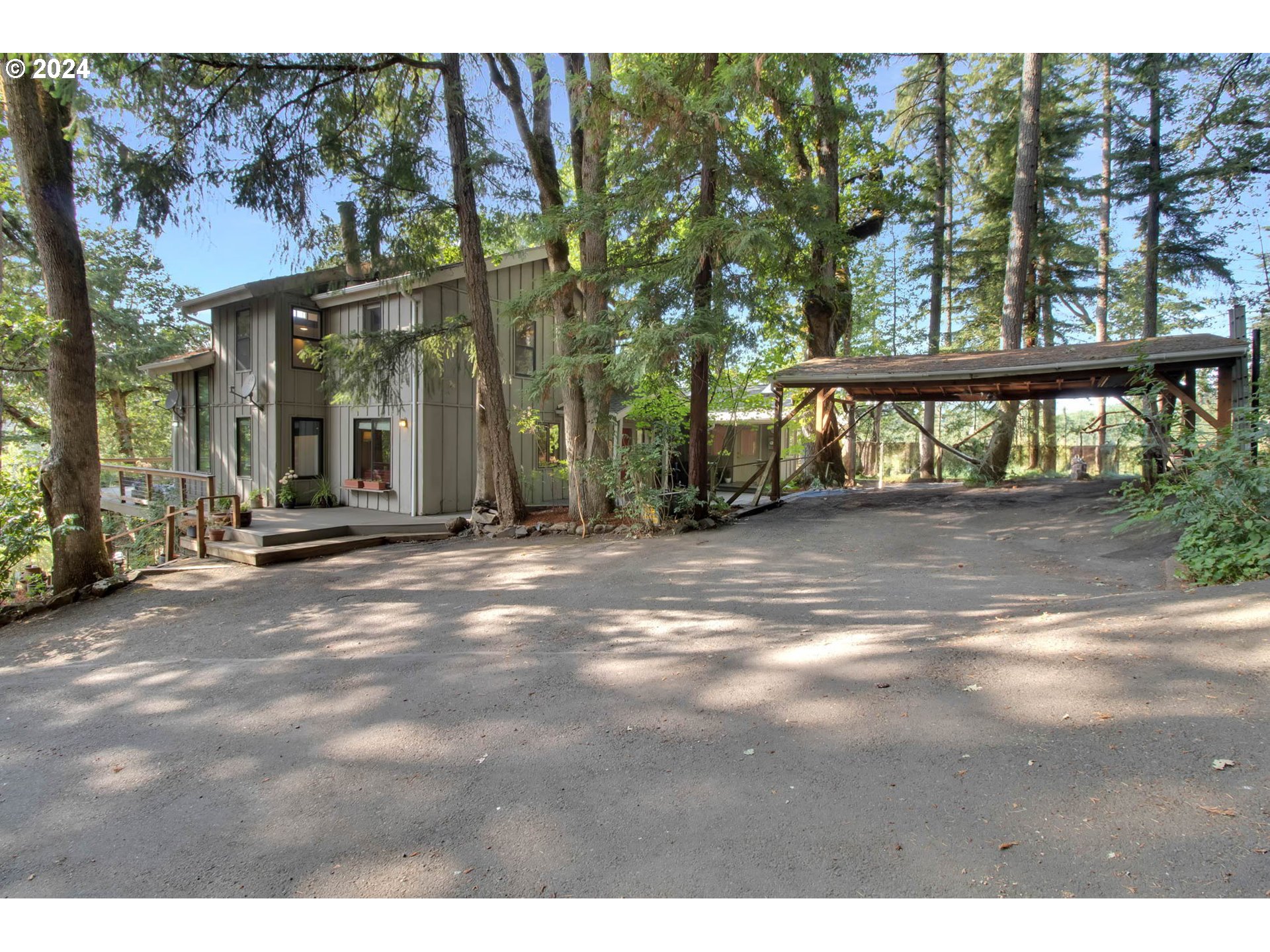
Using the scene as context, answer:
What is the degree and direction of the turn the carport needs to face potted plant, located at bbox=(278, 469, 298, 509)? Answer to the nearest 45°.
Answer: approximately 90° to its right

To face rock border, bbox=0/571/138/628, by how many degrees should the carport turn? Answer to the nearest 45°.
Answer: approximately 45° to its right

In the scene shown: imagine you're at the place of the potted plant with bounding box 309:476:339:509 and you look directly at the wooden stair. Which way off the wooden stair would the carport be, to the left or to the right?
left

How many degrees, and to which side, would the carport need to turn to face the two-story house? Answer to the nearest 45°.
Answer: approximately 90° to its right

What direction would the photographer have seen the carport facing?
facing the viewer

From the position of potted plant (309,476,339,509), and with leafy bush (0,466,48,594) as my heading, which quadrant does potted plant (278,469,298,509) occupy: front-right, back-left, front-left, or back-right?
front-right

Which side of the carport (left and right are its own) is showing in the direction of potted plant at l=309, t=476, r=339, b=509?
right

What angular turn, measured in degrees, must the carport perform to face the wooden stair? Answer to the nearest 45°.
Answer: approximately 45° to its right
